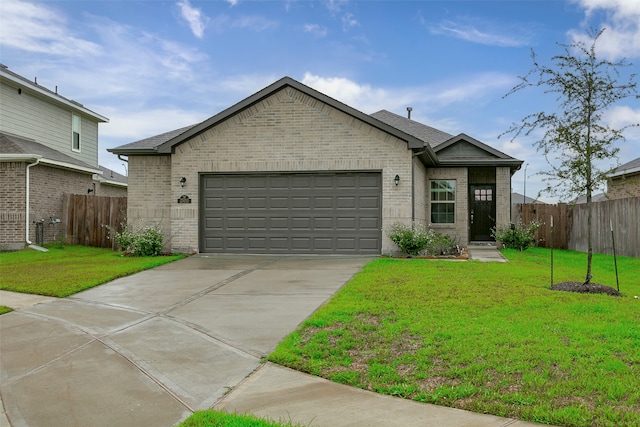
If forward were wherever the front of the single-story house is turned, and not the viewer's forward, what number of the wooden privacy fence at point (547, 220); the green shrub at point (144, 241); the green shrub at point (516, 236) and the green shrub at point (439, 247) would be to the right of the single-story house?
1

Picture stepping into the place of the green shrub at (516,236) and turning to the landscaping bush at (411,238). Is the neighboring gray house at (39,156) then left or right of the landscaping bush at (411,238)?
right

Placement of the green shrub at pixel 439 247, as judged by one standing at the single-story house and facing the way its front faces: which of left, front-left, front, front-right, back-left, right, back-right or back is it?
left

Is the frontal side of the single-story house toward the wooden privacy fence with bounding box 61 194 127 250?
no

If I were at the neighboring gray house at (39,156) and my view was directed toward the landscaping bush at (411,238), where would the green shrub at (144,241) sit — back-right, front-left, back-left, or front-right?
front-right

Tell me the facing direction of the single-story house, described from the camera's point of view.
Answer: facing the viewer

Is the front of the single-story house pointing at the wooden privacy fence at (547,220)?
no

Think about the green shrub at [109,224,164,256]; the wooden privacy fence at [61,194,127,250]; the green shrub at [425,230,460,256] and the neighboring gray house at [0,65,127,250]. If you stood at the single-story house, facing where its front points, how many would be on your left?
1

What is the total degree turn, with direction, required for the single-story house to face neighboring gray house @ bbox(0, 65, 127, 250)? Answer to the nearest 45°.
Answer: approximately 135° to its right

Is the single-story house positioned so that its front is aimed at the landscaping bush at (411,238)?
no
